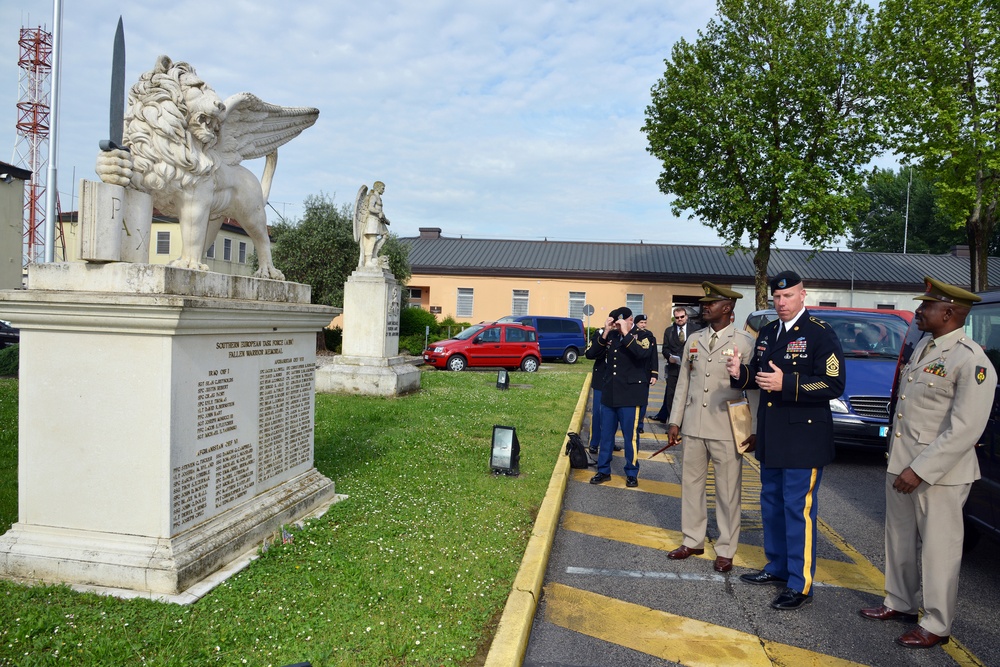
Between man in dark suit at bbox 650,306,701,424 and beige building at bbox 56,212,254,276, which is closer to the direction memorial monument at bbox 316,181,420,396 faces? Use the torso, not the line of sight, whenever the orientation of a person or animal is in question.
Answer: the man in dark suit

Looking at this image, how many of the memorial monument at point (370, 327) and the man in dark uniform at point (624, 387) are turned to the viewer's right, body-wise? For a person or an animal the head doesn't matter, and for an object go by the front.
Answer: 1

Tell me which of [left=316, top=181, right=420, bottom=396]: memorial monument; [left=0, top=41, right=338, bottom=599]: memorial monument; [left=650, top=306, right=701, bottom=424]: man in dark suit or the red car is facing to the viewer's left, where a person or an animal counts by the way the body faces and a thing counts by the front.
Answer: the red car

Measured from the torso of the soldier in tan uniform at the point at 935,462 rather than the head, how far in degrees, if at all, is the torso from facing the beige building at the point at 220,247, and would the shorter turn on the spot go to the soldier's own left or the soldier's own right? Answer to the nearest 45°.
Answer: approximately 90° to the soldier's own right

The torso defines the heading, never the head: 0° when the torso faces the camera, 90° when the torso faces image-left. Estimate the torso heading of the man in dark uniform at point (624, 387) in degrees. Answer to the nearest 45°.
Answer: approximately 45°

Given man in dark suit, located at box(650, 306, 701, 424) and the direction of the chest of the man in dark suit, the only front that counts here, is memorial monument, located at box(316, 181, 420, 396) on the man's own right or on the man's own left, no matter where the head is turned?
on the man's own right

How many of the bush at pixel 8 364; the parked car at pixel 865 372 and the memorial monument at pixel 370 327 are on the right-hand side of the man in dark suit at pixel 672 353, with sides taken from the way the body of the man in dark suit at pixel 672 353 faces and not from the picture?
2

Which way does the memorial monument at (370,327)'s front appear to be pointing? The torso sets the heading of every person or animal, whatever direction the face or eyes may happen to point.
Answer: to the viewer's right

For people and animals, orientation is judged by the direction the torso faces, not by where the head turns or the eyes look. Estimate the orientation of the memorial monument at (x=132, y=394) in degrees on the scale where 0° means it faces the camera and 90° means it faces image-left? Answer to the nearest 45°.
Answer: approximately 315°

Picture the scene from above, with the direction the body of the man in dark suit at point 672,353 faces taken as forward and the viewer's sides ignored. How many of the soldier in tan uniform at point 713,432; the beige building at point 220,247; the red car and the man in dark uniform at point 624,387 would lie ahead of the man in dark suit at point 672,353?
2
